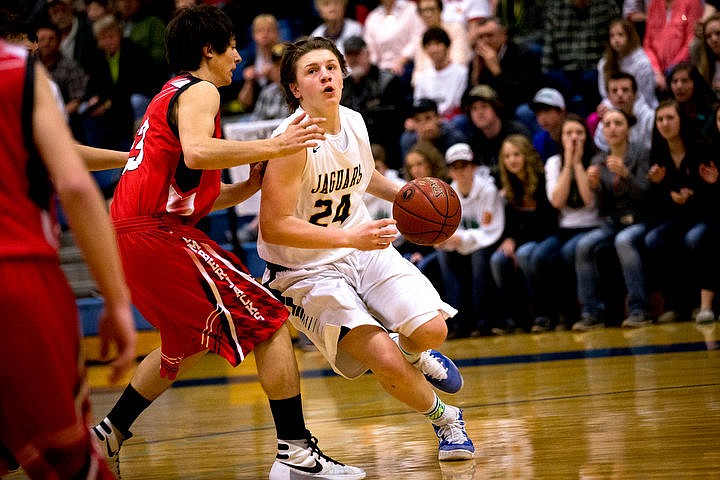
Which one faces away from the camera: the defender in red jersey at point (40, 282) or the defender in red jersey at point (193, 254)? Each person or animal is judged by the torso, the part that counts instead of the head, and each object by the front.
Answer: the defender in red jersey at point (40, 282)

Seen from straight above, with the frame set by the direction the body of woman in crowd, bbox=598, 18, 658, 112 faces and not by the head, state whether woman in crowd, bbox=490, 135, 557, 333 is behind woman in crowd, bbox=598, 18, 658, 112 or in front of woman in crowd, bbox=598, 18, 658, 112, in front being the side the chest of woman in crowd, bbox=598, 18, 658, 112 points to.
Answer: in front

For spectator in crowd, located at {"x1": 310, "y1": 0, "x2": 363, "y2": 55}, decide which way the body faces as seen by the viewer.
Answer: toward the camera

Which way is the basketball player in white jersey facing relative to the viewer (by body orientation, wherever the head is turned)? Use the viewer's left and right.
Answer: facing the viewer and to the right of the viewer

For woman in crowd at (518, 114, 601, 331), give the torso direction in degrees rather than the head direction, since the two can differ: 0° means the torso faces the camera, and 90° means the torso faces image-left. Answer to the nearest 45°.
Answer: approximately 45°

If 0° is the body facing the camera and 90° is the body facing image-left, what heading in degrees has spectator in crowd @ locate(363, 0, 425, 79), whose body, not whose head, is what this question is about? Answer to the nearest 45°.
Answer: approximately 0°

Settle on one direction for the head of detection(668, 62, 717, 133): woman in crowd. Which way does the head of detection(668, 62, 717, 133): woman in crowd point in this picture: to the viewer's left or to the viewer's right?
to the viewer's left

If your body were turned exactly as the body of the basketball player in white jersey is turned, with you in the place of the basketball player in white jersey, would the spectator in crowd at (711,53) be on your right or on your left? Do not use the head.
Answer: on your left

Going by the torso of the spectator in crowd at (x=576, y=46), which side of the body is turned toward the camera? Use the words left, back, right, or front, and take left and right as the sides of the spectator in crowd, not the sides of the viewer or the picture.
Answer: front

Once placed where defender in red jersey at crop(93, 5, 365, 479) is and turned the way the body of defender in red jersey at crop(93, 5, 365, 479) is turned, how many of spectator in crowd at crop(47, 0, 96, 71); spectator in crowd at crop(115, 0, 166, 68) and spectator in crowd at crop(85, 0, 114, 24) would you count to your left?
3

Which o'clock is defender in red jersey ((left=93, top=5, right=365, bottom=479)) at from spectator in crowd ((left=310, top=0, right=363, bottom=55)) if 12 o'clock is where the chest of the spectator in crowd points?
The defender in red jersey is roughly at 12 o'clock from the spectator in crowd.

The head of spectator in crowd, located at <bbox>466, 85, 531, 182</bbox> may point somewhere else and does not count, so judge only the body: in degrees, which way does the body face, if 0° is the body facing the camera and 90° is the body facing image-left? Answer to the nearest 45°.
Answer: approximately 45°

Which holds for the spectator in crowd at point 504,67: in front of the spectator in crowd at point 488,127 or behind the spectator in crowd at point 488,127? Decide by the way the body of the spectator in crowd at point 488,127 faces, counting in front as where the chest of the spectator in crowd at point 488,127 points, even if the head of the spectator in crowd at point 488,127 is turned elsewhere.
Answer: behind

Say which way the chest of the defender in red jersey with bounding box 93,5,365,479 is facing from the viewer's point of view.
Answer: to the viewer's right

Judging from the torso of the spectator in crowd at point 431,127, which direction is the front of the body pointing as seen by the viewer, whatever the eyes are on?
toward the camera
